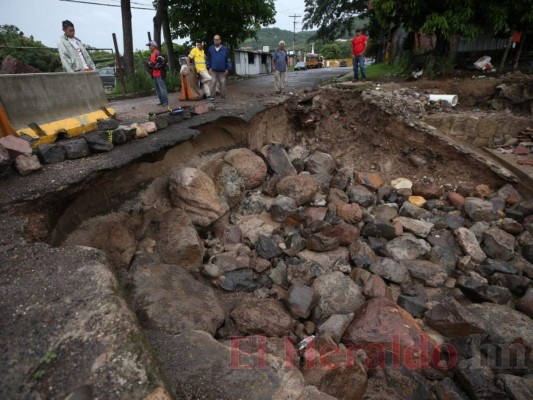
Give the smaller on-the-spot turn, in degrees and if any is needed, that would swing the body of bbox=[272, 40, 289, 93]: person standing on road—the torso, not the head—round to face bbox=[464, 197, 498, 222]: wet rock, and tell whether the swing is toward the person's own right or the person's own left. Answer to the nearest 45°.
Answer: approximately 45° to the person's own left

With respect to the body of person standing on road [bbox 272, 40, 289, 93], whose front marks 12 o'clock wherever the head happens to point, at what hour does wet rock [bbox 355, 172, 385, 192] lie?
The wet rock is roughly at 11 o'clock from the person standing on road.

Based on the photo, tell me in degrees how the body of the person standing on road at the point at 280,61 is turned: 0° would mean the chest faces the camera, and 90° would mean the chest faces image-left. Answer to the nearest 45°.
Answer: approximately 0°

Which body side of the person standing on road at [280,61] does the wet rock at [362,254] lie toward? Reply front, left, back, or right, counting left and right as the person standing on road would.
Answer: front

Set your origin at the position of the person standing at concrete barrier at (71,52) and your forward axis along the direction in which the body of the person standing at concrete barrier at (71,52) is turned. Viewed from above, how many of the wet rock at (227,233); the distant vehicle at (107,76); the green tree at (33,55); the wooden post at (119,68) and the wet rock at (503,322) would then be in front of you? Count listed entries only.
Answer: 2

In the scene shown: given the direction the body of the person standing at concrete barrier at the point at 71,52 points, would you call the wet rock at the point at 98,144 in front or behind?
in front

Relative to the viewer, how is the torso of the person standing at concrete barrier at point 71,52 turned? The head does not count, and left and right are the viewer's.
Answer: facing the viewer and to the right of the viewer

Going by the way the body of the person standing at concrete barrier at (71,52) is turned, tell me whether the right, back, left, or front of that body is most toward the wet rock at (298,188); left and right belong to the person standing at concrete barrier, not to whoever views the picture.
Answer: front

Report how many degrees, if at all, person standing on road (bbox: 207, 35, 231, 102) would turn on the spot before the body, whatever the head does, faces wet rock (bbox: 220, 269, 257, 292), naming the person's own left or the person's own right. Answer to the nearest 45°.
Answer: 0° — they already face it

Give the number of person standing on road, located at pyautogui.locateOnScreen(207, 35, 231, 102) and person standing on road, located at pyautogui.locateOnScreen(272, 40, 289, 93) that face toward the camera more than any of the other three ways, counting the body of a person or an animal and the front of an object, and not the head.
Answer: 2

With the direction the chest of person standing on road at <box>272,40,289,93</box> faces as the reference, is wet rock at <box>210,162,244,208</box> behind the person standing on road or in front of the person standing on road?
in front

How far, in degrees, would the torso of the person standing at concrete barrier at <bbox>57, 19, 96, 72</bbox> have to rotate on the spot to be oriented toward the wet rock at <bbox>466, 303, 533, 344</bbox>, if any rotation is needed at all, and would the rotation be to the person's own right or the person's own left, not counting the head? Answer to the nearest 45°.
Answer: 0° — they already face it

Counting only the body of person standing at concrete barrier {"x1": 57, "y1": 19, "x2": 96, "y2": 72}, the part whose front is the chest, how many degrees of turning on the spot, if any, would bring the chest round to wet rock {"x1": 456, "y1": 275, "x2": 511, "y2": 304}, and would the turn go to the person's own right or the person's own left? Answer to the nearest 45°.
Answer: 0° — they already face it
